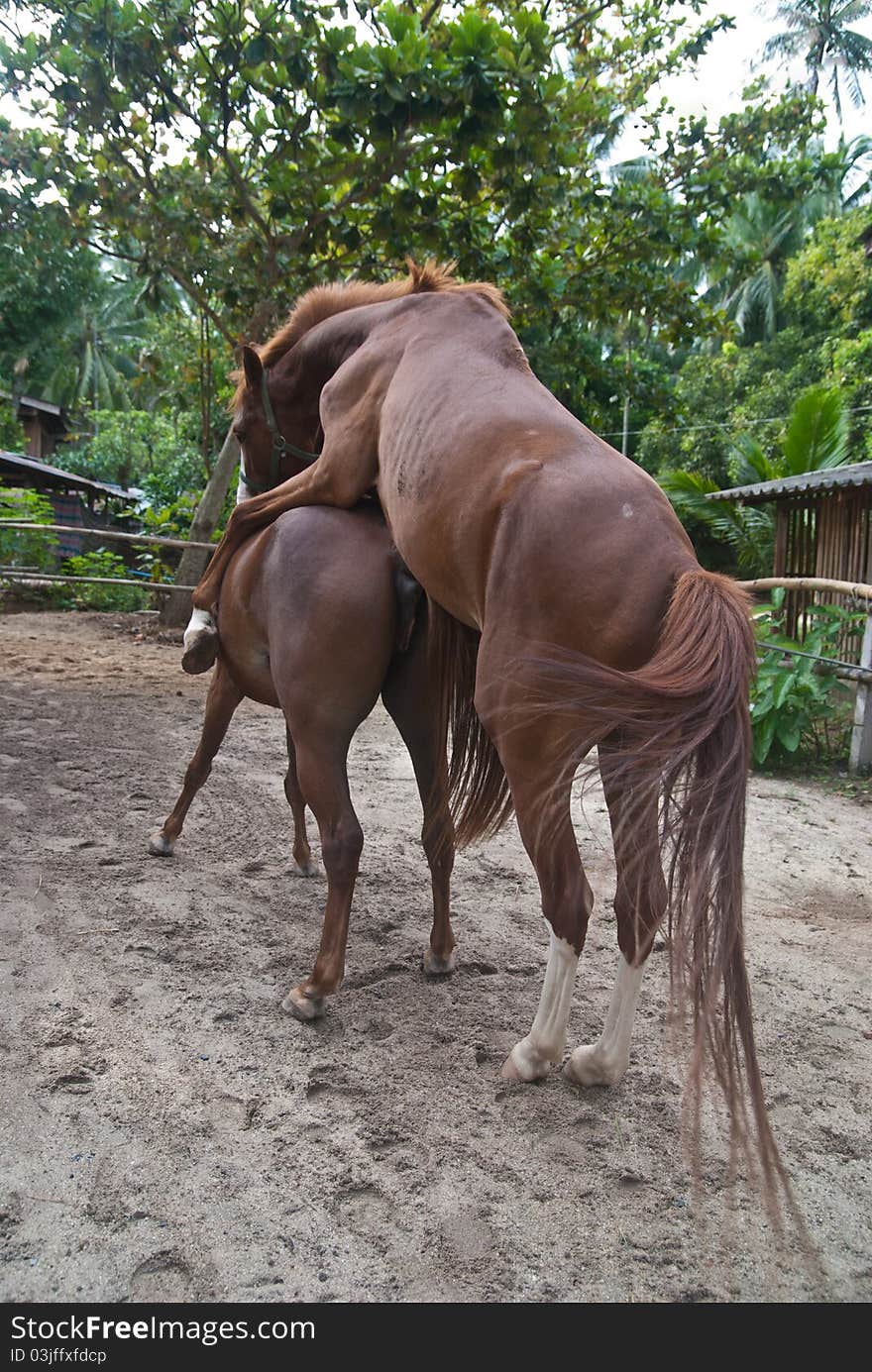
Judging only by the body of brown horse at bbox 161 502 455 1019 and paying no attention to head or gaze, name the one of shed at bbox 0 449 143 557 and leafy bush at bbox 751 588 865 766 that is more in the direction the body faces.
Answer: the shed

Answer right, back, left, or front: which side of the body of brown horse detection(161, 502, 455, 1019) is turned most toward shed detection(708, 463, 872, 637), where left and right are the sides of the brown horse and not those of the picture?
right

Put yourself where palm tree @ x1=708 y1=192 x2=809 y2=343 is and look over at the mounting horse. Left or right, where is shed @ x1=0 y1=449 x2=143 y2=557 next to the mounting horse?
right

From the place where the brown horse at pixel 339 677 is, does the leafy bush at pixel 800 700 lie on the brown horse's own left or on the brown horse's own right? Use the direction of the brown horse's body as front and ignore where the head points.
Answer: on the brown horse's own right

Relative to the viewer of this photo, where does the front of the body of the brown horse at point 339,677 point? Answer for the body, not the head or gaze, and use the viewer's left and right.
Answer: facing away from the viewer and to the left of the viewer

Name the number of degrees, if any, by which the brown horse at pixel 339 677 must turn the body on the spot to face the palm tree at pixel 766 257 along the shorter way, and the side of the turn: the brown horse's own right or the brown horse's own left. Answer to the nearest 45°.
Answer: approximately 90° to the brown horse's own right

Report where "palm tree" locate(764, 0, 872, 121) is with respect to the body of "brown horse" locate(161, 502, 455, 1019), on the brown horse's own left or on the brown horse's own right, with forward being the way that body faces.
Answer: on the brown horse's own right

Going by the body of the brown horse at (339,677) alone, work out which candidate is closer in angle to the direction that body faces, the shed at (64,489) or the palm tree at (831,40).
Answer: the shed

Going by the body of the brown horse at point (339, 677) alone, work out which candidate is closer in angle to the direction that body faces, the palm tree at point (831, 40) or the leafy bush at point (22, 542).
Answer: the leafy bush

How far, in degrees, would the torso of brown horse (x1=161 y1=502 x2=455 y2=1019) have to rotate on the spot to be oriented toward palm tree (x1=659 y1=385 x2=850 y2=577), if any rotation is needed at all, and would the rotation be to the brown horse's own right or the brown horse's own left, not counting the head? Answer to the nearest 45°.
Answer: approximately 90° to the brown horse's own right
